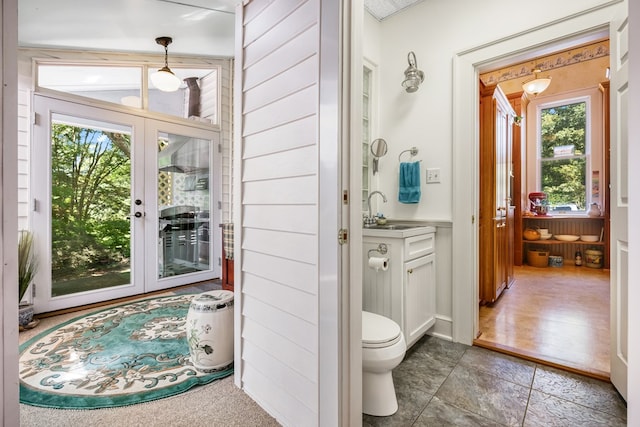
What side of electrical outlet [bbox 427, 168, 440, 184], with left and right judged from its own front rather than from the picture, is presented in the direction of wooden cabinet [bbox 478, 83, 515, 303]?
back

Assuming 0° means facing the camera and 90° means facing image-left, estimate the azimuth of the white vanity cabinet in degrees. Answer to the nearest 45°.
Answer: approximately 315°

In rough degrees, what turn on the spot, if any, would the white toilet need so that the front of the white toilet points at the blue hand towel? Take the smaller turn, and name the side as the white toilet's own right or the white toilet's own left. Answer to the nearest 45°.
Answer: approximately 135° to the white toilet's own left

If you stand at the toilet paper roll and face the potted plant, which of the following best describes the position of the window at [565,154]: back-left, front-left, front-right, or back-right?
back-right

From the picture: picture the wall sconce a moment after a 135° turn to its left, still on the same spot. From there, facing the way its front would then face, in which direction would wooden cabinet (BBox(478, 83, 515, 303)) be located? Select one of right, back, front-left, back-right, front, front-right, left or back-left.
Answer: front-left

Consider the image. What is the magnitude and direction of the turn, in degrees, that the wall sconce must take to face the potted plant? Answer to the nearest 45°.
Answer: approximately 45° to its right

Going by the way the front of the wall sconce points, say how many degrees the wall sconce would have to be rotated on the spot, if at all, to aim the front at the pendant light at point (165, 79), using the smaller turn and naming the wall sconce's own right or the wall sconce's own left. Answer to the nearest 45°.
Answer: approximately 45° to the wall sconce's own right

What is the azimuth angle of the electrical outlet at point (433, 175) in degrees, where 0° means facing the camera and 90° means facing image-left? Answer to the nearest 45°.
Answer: approximately 45°

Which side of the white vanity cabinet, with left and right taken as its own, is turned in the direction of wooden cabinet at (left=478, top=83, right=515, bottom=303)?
left
